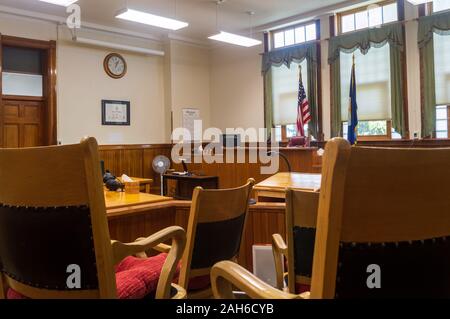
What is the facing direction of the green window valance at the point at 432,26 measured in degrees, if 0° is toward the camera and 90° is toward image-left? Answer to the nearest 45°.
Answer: approximately 45°

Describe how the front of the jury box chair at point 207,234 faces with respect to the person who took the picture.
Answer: facing away from the viewer and to the left of the viewer

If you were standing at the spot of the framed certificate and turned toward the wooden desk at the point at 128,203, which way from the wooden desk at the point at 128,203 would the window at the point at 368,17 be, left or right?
left

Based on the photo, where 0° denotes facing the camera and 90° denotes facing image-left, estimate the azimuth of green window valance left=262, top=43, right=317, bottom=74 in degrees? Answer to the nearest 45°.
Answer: approximately 45°

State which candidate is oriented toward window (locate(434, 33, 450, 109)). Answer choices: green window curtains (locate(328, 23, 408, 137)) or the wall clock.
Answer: the wall clock

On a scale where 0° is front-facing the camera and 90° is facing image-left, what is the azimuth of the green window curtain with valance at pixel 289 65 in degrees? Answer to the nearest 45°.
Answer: approximately 45°

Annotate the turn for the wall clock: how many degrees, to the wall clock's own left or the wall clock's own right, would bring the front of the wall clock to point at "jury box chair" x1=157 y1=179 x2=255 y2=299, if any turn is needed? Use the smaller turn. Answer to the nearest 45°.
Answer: approximately 45° to the wall clock's own right

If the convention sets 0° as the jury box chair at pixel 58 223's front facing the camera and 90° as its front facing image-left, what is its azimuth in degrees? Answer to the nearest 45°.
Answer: approximately 225°

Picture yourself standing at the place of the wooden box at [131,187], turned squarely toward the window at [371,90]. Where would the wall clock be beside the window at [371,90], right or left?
left

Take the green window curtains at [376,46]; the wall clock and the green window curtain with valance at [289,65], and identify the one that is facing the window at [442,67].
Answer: the wall clock
